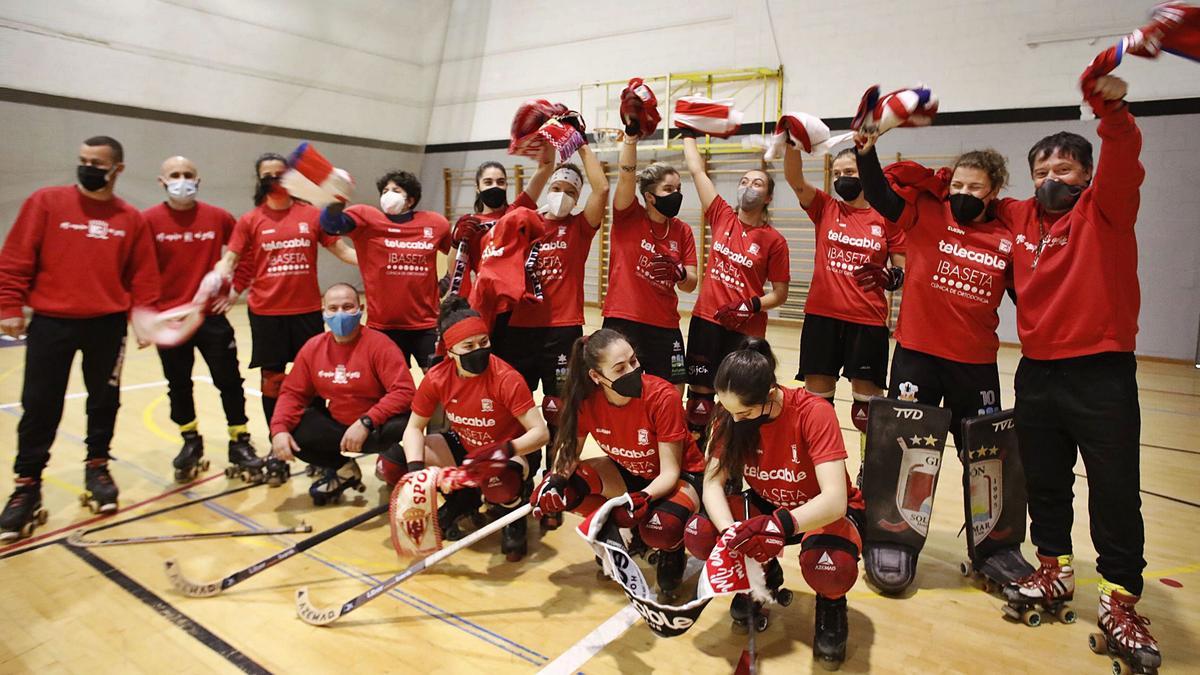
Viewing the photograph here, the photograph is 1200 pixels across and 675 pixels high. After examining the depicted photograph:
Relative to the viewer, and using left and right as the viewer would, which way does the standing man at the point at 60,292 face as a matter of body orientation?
facing the viewer

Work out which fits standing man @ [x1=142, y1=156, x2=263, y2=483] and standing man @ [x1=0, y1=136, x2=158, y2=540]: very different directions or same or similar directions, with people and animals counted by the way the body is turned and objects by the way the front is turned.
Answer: same or similar directions

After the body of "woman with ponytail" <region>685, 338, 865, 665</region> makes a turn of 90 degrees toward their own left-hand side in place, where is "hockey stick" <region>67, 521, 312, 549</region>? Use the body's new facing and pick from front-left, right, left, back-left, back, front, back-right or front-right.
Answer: back-right

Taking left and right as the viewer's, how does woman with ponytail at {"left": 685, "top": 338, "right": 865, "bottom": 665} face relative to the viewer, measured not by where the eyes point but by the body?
facing the viewer and to the left of the viewer

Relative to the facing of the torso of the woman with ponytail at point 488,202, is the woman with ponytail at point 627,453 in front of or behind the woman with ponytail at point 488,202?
in front

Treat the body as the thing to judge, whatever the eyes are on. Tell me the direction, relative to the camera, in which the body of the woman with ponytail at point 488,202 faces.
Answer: toward the camera

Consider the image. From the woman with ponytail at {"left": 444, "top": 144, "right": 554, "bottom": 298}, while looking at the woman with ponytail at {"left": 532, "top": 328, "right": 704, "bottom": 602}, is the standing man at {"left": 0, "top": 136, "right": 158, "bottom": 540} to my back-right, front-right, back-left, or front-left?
back-right

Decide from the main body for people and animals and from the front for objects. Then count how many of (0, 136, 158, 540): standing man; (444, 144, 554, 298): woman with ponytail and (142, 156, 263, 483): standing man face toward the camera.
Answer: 3

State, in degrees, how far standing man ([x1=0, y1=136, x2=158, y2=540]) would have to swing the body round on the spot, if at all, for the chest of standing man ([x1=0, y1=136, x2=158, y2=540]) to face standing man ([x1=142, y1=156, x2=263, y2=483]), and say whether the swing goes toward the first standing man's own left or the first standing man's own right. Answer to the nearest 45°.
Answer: approximately 135° to the first standing man's own left

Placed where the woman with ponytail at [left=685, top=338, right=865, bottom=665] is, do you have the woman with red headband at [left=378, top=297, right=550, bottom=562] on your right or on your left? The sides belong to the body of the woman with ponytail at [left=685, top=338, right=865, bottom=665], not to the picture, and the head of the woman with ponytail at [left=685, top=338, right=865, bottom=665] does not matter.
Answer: on your right

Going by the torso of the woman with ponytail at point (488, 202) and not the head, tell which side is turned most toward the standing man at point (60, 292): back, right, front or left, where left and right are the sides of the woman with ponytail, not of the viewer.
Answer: right
